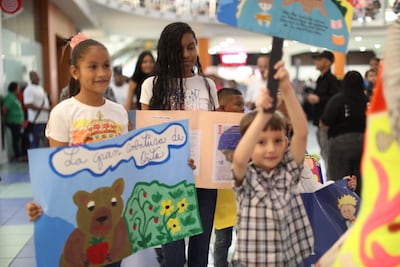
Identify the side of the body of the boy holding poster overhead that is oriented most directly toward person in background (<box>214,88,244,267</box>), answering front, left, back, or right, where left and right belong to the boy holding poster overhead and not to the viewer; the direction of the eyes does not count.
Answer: back

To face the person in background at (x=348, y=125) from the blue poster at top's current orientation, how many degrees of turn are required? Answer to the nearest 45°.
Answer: approximately 180°

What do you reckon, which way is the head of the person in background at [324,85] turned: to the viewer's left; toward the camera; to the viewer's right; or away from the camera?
to the viewer's left

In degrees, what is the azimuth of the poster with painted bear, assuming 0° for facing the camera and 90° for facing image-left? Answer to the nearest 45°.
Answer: approximately 0°

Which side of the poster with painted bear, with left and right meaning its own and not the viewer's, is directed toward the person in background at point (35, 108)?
back

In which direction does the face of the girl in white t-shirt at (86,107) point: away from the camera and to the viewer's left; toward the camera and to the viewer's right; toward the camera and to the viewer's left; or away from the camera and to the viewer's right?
toward the camera and to the viewer's right
